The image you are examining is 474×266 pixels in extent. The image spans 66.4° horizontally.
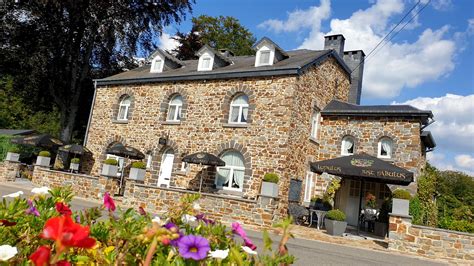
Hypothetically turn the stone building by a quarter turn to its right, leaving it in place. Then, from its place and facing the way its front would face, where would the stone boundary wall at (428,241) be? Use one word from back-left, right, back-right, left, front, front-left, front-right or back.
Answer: back

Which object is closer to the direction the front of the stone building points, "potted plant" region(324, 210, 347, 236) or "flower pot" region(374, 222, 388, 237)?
the potted plant

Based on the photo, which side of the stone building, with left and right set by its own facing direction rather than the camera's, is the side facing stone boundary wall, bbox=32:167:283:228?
front

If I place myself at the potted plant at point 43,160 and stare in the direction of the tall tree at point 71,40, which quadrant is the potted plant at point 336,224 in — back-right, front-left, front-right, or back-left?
back-right

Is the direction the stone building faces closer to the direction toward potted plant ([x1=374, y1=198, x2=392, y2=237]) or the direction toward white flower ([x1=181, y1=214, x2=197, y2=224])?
the white flower

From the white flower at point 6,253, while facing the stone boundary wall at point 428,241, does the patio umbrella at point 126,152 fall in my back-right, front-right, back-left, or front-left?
front-left

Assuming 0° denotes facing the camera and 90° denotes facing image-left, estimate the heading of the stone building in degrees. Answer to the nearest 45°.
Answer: approximately 45°

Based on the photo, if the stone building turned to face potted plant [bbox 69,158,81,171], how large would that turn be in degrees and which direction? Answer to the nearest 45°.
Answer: approximately 45° to its right

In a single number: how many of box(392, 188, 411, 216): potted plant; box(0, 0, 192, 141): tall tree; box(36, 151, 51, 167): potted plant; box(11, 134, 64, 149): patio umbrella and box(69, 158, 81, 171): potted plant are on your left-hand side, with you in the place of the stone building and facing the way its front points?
1

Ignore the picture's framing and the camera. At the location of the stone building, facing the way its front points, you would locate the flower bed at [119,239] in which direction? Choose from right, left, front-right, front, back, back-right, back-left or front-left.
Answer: front-left

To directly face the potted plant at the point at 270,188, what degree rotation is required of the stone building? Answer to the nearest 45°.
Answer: approximately 45° to its left

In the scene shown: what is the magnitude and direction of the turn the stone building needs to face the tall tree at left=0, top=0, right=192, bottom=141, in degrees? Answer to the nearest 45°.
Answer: approximately 90° to its right

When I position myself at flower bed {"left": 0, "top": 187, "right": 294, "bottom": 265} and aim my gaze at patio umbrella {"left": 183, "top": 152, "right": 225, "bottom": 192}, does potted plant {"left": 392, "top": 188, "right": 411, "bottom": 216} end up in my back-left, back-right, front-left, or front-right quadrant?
front-right

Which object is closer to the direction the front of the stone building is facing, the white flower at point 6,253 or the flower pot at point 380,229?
the white flower
